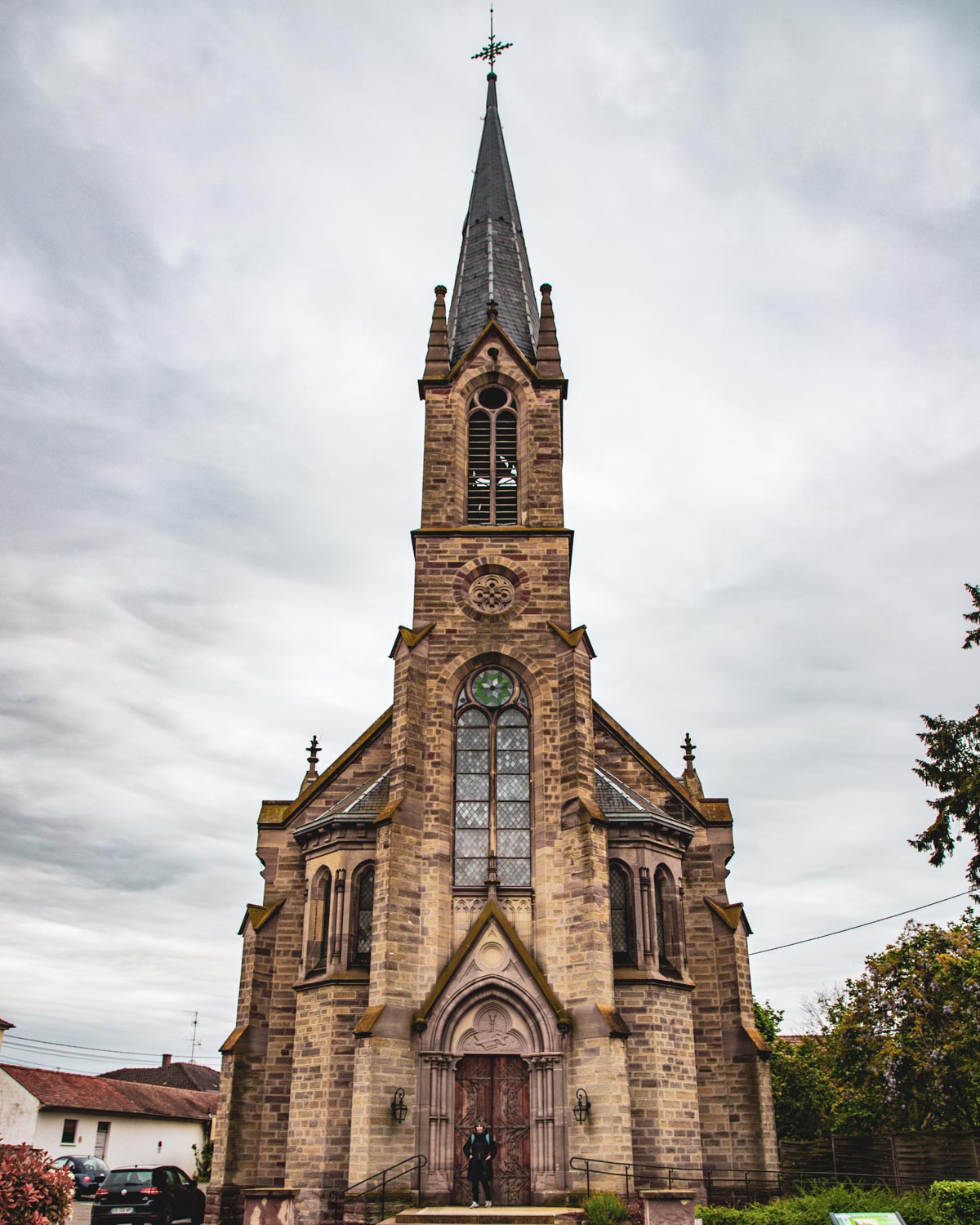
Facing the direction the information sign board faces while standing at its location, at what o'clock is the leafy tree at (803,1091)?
The leafy tree is roughly at 6 o'clock from the information sign board.

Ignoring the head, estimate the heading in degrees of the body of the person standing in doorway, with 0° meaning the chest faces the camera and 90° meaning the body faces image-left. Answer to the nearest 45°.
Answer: approximately 0°

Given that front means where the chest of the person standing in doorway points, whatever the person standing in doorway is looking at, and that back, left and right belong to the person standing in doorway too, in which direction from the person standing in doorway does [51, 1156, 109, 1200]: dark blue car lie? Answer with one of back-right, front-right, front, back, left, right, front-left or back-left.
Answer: back-right

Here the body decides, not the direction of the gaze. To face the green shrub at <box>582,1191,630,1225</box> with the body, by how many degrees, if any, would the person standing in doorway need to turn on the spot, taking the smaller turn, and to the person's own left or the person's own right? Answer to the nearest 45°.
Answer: approximately 45° to the person's own left

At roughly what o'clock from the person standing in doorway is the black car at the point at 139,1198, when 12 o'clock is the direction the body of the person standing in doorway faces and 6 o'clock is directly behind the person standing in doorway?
The black car is roughly at 4 o'clock from the person standing in doorway.
